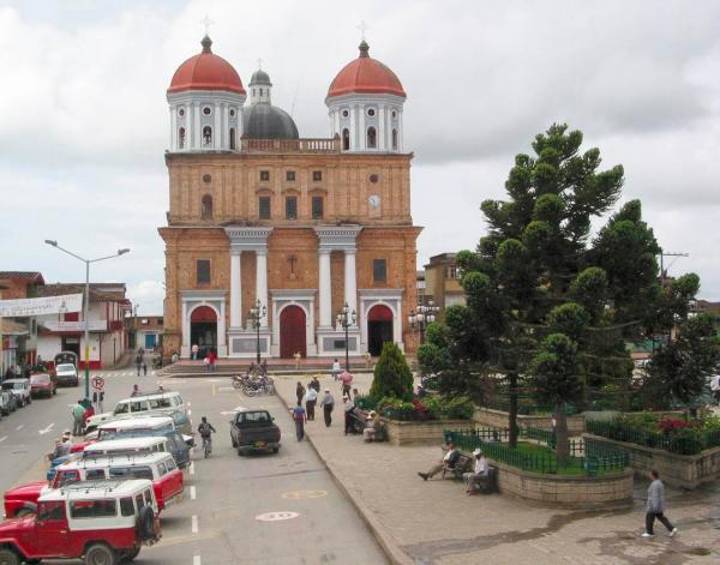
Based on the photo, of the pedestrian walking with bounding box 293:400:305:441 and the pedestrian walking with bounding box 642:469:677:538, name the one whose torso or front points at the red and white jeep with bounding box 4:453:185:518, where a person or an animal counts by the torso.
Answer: the pedestrian walking with bounding box 642:469:677:538

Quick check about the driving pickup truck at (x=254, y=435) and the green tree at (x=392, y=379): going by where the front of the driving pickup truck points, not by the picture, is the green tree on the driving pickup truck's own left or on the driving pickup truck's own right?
on the driving pickup truck's own right

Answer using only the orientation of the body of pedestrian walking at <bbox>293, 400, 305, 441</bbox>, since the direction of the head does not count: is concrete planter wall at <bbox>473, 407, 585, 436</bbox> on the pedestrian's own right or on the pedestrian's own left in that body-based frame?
on the pedestrian's own right

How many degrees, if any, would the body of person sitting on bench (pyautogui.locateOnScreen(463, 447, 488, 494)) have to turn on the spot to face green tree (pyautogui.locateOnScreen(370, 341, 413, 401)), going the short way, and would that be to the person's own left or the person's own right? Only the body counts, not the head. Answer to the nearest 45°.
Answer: approximately 90° to the person's own right

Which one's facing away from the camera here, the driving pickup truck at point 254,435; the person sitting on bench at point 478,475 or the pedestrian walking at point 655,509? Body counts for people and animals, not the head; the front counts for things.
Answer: the driving pickup truck

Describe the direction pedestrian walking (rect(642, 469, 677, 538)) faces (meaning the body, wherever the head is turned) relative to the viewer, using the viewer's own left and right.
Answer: facing to the left of the viewer

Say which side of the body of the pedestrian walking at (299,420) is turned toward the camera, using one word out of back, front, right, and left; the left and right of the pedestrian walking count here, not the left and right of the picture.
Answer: back

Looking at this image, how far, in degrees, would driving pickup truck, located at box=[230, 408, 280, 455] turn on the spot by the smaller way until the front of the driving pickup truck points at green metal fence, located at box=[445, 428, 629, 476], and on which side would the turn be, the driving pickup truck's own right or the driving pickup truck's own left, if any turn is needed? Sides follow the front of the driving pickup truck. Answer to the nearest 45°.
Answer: approximately 135° to the driving pickup truck's own right
